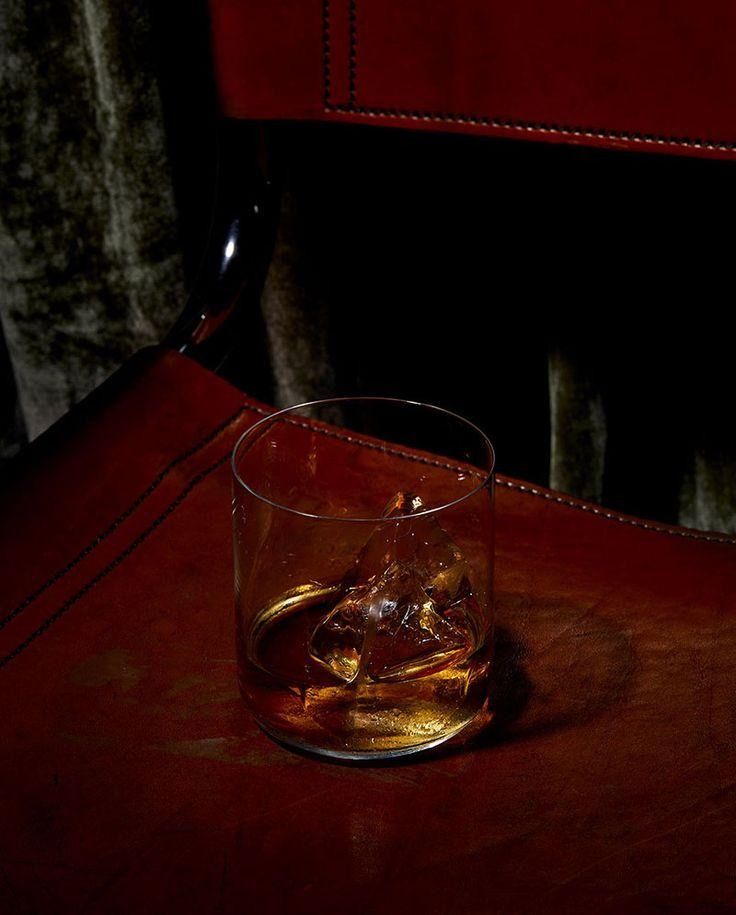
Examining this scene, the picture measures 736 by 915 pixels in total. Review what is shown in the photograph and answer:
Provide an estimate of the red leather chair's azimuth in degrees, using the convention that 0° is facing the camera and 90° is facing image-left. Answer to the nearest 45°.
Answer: approximately 45°
